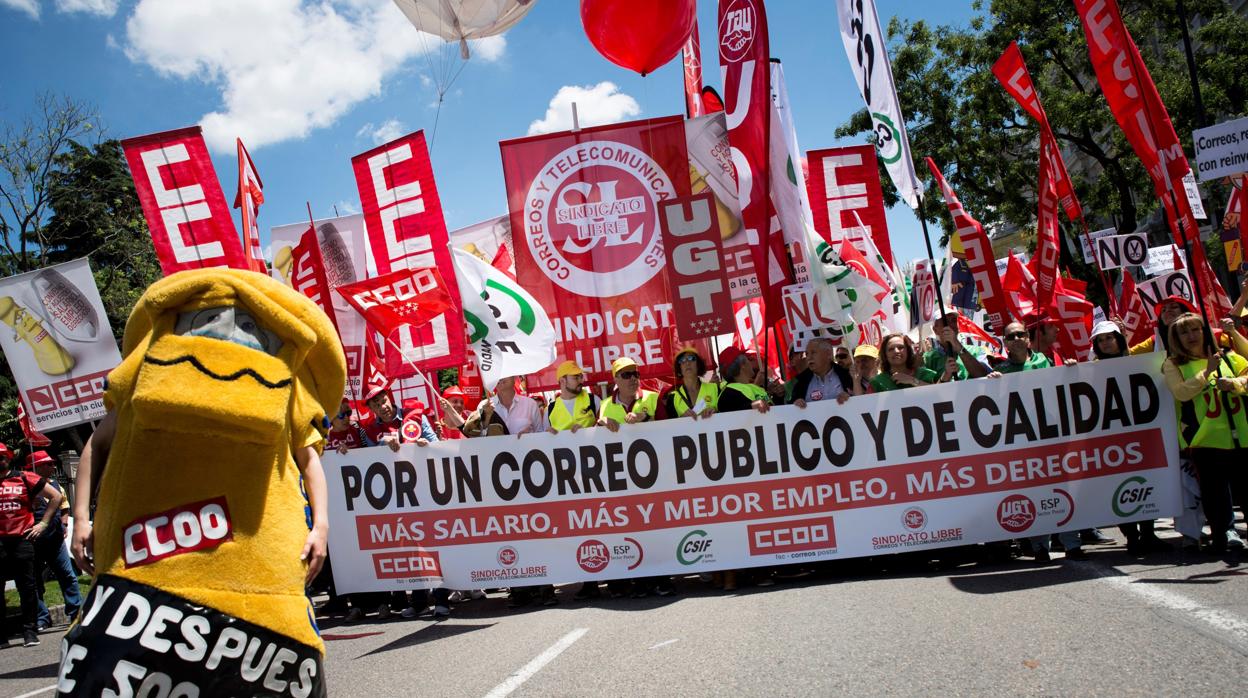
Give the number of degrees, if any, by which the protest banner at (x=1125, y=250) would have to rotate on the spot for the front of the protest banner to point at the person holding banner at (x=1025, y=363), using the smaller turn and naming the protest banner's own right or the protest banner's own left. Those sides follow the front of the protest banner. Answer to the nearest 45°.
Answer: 0° — it already faces them

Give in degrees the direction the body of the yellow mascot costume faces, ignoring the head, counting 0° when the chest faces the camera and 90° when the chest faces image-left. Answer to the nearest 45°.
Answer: approximately 0°

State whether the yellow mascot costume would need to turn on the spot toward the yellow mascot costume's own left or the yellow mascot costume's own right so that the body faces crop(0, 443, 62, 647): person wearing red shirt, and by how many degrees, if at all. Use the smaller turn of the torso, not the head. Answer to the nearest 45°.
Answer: approximately 180°

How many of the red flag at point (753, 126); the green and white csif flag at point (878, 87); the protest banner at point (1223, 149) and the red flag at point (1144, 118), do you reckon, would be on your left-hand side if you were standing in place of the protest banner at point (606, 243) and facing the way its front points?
4

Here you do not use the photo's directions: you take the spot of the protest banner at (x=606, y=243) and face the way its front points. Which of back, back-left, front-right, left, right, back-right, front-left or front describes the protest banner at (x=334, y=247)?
back-right

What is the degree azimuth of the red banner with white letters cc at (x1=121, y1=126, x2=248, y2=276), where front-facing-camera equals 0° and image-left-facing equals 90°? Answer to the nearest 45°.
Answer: approximately 0°

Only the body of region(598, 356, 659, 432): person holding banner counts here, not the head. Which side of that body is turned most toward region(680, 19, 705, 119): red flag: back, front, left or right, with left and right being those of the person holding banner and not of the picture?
back

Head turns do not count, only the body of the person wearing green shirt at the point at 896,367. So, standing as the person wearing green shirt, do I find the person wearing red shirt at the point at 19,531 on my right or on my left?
on my right

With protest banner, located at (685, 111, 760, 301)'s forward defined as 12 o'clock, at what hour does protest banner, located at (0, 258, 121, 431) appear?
protest banner, located at (0, 258, 121, 431) is roughly at 3 o'clock from protest banner, located at (685, 111, 760, 301).
